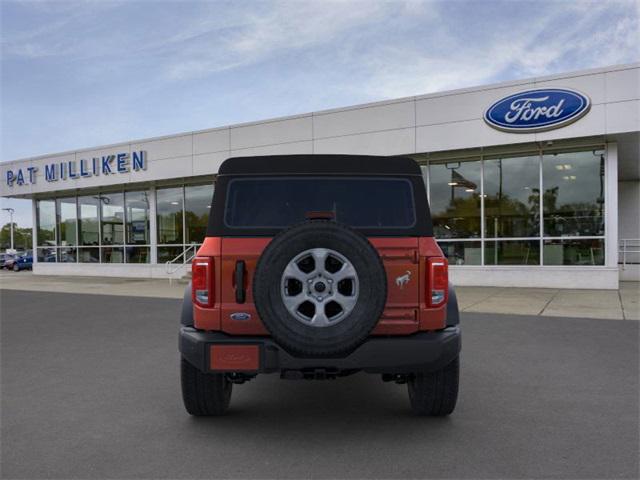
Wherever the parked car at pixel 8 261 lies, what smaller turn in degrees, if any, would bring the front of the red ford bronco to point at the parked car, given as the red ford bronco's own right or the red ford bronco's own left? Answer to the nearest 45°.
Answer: approximately 45° to the red ford bronco's own left

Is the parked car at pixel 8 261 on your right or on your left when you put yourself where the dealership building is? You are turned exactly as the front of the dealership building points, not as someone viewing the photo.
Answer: on your right

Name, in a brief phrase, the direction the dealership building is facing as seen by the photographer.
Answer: facing the viewer and to the left of the viewer

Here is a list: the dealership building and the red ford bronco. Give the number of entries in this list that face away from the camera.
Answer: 1

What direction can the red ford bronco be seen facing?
away from the camera

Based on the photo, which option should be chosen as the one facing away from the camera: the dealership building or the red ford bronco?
the red ford bronco

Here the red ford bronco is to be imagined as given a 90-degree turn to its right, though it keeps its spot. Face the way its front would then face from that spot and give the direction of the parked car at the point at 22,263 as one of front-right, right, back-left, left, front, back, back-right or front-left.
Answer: back-left
